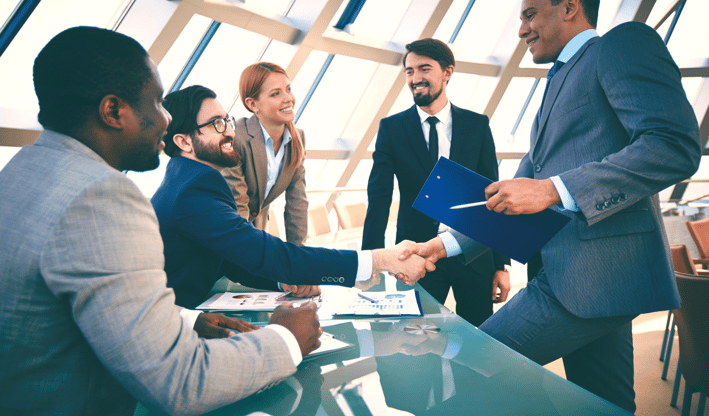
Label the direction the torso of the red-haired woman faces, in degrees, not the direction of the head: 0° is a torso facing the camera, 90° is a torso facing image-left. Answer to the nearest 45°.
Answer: approximately 315°

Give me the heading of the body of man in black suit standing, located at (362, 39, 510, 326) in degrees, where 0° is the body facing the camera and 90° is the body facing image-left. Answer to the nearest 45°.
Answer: approximately 0°

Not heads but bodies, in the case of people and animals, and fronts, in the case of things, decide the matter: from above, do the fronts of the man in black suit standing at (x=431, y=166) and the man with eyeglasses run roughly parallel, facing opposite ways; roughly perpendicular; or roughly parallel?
roughly perpendicular

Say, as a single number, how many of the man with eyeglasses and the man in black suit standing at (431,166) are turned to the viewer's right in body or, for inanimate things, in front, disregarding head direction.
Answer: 1

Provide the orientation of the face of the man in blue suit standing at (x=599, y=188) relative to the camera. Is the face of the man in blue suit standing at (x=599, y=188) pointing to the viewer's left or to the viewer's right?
to the viewer's left

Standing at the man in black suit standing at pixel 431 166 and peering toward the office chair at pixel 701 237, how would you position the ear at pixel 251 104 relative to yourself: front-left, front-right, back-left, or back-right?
back-left

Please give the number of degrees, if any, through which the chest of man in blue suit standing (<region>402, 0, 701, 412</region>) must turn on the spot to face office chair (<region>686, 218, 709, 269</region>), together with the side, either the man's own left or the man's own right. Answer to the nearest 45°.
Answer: approximately 90° to the man's own right

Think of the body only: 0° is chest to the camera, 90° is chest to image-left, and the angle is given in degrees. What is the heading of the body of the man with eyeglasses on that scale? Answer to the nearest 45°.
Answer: approximately 270°

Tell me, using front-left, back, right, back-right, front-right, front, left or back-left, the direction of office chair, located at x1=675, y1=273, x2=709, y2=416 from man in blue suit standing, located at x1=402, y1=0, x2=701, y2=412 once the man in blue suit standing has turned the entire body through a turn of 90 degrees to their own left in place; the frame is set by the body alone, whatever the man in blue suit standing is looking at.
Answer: back-left

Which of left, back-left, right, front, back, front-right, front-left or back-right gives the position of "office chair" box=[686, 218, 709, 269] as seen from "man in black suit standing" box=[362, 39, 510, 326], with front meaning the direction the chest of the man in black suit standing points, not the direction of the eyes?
back-left

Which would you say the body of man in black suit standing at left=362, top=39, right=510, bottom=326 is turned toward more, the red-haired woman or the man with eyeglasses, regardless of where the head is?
the man with eyeglasses

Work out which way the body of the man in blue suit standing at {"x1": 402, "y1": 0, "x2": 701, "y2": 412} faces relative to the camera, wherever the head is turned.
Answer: to the viewer's left

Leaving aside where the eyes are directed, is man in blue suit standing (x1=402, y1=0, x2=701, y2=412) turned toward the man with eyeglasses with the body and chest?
yes

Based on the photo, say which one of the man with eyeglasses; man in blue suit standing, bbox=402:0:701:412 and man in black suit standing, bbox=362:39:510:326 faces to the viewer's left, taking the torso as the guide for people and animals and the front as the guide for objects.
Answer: man in blue suit standing, bbox=402:0:701:412
